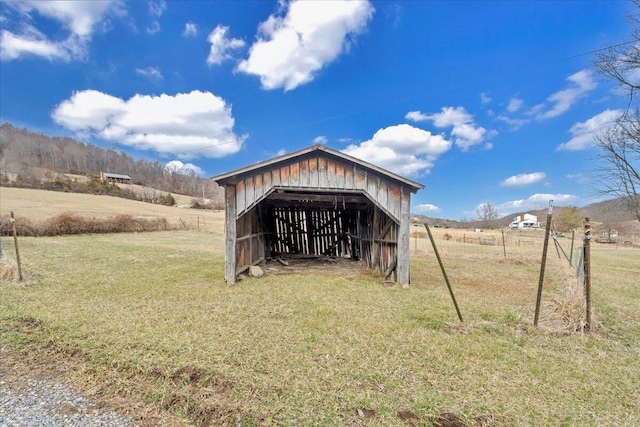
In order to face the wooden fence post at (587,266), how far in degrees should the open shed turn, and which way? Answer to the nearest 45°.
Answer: approximately 45° to its left

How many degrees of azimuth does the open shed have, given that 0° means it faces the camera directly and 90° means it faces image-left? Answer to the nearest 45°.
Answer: approximately 0°
